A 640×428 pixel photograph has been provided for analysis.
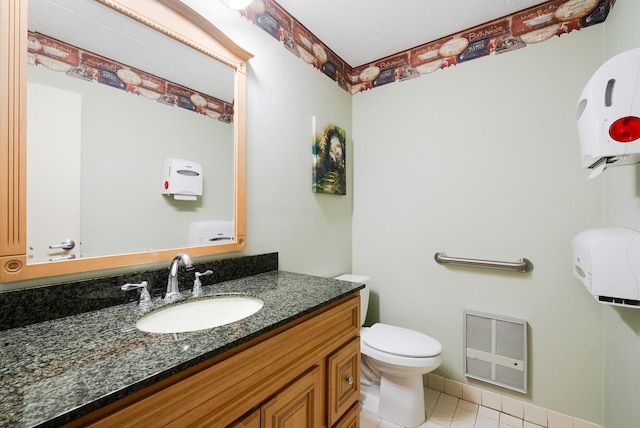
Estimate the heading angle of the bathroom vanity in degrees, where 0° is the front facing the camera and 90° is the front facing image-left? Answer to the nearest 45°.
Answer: approximately 315°

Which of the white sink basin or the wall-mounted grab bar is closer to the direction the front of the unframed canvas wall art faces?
the wall-mounted grab bar

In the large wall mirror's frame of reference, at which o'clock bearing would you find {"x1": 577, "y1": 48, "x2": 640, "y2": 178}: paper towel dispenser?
The paper towel dispenser is roughly at 12 o'clock from the large wall mirror.

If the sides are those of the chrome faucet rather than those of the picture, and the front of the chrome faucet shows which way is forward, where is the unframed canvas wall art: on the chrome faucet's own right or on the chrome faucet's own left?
on the chrome faucet's own left

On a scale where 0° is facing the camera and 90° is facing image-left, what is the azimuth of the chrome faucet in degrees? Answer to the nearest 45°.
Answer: approximately 315°

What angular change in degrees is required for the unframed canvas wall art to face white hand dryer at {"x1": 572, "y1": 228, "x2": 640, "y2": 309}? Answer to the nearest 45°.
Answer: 0° — it already faces it

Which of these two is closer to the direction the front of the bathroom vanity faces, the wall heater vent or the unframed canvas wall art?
the wall heater vent

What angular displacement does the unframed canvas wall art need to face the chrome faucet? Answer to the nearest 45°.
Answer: approximately 90° to its right

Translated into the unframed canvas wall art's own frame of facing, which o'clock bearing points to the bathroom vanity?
The bathroom vanity is roughly at 2 o'clock from the unframed canvas wall art.
